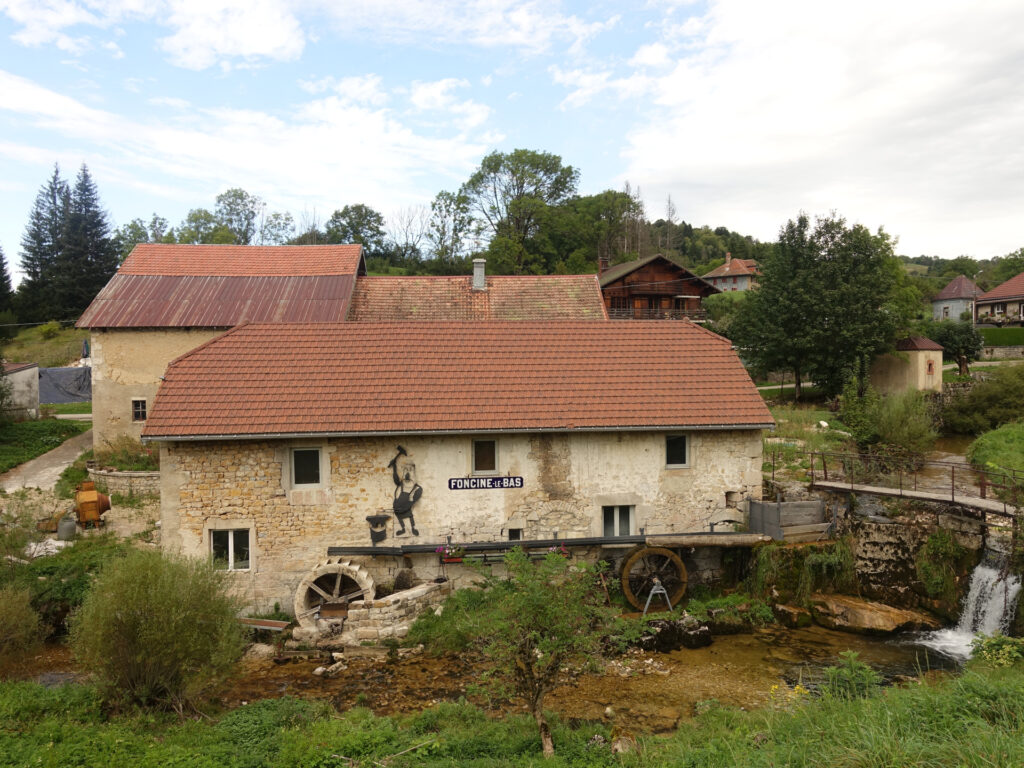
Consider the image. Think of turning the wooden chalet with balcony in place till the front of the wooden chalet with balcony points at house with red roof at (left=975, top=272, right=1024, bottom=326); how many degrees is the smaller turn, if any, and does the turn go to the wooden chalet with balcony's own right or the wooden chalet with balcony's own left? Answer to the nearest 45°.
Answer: approximately 135° to the wooden chalet with balcony's own left

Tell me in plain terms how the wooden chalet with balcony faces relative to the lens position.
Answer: facing the viewer

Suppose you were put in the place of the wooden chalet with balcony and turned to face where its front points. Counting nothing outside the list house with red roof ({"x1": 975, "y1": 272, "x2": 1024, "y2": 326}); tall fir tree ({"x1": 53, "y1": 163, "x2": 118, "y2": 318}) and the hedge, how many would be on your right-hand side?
1

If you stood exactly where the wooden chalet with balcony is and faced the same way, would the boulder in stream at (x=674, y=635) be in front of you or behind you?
in front

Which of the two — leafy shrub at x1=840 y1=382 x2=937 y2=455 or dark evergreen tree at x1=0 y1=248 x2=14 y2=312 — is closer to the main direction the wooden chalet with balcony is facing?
the leafy shrub

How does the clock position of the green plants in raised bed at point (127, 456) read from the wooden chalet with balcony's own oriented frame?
The green plants in raised bed is roughly at 1 o'clock from the wooden chalet with balcony.

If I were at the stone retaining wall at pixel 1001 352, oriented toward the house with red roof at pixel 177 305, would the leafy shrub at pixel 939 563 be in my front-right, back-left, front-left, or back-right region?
front-left

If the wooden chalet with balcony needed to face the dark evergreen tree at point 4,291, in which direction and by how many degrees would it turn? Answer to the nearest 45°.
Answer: approximately 90° to its right

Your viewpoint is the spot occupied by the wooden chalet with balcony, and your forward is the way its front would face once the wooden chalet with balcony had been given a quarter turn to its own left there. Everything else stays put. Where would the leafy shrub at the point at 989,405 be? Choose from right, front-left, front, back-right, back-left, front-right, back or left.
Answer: front-right

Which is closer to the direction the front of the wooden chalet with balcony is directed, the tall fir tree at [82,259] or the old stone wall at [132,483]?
the old stone wall

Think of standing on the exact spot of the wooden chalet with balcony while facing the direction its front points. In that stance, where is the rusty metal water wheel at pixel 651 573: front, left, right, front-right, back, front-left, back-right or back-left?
front

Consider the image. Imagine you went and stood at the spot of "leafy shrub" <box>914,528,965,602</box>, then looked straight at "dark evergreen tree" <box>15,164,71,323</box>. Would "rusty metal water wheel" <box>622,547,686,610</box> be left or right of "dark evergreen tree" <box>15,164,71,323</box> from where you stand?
left

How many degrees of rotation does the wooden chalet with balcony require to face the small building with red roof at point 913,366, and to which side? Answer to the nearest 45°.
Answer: approximately 45° to its left

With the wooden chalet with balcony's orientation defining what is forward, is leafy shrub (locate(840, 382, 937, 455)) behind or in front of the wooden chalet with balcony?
in front

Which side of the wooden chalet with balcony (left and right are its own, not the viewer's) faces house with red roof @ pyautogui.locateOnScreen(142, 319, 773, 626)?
front

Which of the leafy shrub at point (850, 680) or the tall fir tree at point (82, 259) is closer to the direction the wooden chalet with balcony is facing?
the leafy shrub

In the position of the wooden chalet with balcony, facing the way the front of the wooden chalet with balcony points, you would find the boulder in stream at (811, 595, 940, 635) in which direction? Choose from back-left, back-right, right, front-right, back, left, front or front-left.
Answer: front

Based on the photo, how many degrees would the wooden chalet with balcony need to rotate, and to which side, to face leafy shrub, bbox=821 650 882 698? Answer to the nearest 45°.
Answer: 0° — it already faces it

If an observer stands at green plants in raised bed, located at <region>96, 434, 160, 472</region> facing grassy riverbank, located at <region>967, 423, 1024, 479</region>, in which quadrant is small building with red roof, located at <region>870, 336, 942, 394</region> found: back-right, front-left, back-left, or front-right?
front-left

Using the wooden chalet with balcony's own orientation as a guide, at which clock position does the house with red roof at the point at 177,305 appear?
The house with red roof is roughly at 1 o'clock from the wooden chalet with balcony.

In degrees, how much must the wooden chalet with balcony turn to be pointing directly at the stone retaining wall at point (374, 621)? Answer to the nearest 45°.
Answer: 0° — it already faces it

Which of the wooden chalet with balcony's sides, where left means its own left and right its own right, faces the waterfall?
front
